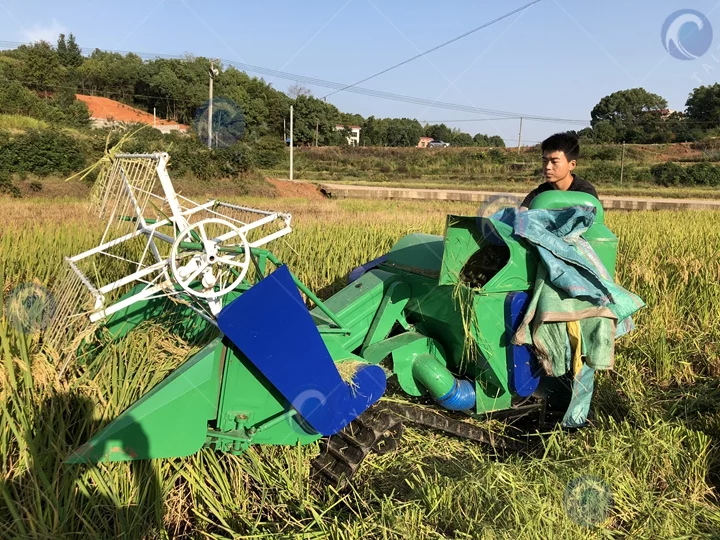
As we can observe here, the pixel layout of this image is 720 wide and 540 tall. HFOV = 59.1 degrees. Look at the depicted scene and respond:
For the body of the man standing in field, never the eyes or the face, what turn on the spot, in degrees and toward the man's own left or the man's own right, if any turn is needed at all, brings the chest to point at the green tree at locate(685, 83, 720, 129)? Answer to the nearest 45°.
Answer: approximately 135° to the man's own right

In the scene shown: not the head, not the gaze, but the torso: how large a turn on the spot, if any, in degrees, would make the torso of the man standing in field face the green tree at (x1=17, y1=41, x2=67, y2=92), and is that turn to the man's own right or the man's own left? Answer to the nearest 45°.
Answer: approximately 90° to the man's own right

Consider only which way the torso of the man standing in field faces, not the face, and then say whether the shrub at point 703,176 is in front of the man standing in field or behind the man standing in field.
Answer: behind

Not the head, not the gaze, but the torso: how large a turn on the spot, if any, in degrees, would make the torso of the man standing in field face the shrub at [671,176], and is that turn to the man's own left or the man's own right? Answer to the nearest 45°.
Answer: approximately 135° to the man's own right

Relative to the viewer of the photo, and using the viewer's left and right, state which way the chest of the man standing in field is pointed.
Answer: facing the viewer and to the left of the viewer

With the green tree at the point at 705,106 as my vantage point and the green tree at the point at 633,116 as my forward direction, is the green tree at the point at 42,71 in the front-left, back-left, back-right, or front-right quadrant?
front-left

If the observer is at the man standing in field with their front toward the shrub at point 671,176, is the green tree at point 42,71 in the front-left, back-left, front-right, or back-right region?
front-left

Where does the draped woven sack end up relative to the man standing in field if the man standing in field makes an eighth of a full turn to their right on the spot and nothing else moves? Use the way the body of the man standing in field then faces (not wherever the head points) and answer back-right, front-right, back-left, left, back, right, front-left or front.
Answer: left

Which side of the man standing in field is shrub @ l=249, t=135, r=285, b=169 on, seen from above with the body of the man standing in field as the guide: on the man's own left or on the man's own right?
on the man's own right

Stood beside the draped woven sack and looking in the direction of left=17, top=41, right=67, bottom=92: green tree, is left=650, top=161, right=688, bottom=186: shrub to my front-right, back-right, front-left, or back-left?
front-right
